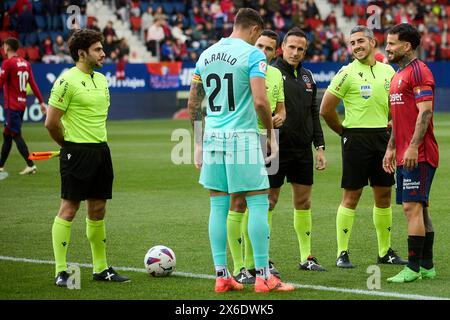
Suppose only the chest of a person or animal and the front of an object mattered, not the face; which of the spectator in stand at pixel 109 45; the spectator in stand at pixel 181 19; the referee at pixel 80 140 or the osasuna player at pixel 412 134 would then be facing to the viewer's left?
the osasuna player

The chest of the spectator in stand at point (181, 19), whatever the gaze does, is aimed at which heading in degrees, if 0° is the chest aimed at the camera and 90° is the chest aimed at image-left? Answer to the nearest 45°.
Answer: approximately 0°

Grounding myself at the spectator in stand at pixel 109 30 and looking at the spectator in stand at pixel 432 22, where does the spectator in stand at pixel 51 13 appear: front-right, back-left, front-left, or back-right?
back-left

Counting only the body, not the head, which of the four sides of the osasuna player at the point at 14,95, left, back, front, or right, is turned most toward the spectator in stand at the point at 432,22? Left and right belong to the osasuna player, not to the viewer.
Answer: right

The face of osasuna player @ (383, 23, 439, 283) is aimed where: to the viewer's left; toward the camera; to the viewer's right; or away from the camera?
to the viewer's left

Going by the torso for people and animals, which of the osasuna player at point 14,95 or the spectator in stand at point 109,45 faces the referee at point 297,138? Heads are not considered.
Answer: the spectator in stand

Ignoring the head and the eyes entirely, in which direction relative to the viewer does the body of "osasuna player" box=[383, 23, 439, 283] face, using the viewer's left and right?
facing to the left of the viewer

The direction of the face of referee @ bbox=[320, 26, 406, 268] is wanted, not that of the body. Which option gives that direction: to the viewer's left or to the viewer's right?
to the viewer's left

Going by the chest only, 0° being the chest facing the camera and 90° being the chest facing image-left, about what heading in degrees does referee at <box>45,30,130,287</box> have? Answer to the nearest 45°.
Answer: approximately 315°

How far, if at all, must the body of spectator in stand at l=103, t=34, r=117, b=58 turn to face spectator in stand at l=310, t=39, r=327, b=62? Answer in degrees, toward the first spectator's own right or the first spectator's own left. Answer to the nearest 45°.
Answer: approximately 90° to the first spectator's own left
